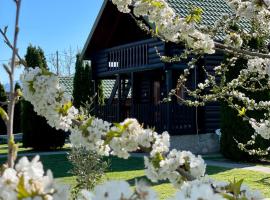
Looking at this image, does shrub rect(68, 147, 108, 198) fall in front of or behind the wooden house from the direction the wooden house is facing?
in front

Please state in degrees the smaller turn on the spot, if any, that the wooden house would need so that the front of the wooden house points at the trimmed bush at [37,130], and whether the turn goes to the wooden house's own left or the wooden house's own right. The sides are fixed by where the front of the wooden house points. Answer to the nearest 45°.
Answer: approximately 45° to the wooden house's own right

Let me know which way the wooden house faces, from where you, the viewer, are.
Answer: facing the viewer and to the left of the viewer

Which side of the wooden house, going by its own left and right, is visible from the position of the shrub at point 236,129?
left

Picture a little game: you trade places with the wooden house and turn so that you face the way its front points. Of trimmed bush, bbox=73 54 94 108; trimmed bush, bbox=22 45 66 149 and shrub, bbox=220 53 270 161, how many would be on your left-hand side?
1

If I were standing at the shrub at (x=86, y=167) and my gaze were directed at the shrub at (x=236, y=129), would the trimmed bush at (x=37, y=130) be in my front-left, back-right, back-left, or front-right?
front-left

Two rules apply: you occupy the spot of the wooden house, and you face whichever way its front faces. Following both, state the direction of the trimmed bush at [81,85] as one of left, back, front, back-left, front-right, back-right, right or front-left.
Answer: right

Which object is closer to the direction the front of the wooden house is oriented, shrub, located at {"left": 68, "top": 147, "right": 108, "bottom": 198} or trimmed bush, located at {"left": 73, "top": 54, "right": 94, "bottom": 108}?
the shrub

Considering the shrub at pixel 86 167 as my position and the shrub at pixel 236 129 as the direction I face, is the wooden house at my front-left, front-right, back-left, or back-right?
front-left
